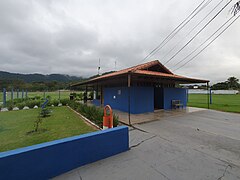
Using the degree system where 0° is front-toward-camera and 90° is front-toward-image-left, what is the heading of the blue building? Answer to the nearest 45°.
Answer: approximately 315°

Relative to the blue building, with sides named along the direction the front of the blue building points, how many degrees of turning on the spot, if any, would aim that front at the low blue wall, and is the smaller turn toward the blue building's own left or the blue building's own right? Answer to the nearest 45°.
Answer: approximately 45° to the blue building's own right
